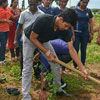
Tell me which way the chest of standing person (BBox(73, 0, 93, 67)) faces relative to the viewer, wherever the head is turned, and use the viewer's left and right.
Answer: facing the viewer

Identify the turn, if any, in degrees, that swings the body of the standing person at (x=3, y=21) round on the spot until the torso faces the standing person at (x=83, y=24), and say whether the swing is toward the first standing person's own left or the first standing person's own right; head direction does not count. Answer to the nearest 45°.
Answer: approximately 45° to the first standing person's own left

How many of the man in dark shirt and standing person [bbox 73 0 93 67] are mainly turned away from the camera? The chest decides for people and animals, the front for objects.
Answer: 0

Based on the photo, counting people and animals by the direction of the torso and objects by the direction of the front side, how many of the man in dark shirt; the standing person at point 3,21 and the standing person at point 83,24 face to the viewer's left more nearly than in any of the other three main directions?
0

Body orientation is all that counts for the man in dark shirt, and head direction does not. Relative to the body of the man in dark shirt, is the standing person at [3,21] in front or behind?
behind

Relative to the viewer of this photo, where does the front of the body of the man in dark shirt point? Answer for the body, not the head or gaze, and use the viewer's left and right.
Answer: facing the viewer and to the right of the viewer

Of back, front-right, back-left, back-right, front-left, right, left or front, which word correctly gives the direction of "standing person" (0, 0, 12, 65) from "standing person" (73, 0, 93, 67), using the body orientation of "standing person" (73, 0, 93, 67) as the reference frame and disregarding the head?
right

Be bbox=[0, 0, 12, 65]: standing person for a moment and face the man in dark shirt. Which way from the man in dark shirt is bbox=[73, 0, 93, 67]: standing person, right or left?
left
